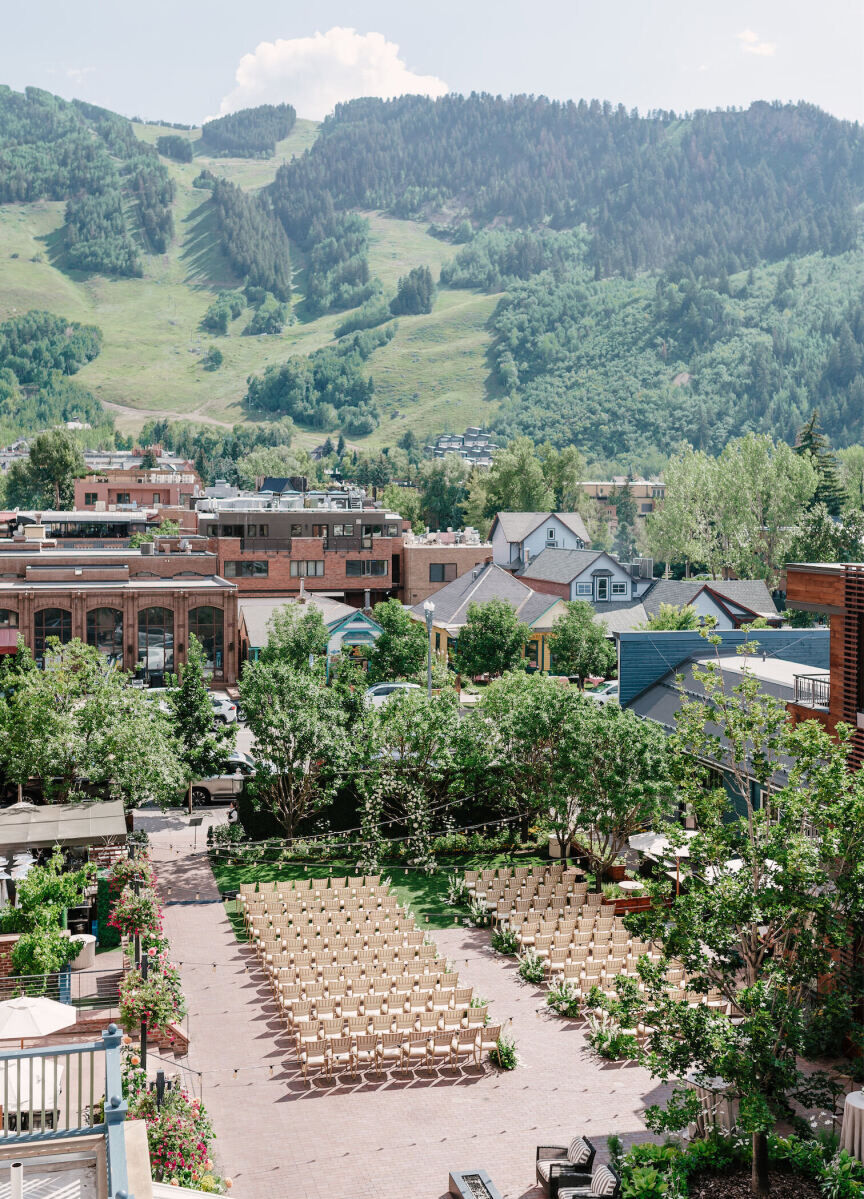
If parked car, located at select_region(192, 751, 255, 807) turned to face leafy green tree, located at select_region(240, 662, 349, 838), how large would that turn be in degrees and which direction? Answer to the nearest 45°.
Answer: approximately 45° to its right

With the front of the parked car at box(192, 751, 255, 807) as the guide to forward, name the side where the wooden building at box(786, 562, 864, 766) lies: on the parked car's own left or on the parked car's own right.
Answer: on the parked car's own left

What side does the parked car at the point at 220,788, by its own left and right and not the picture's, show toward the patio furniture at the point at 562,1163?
right

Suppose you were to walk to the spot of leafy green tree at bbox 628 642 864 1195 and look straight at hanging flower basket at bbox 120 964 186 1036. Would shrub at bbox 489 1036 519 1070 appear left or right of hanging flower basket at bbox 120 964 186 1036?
right

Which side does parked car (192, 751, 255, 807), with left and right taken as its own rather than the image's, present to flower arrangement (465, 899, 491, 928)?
right
